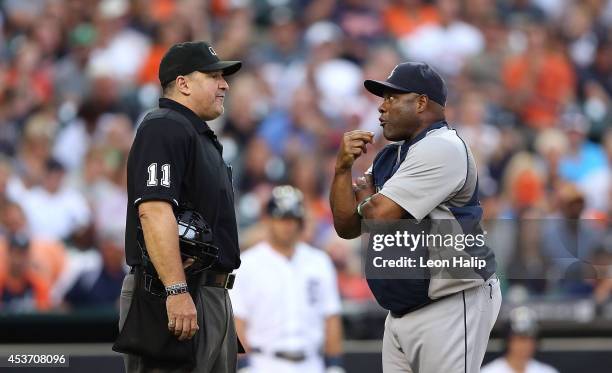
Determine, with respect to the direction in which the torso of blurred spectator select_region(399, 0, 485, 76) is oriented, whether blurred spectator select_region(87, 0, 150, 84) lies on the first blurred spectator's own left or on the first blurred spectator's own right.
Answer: on the first blurred spectator's own right

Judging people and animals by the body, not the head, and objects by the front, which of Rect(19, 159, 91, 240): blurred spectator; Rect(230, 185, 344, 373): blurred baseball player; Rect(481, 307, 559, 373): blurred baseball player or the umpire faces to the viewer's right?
the umpire

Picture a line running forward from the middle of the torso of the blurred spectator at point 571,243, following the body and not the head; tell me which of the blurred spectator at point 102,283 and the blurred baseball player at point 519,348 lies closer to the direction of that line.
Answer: the blurred baseball player

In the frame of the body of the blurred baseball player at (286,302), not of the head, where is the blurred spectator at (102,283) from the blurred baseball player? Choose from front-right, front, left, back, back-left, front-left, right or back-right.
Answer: back-right

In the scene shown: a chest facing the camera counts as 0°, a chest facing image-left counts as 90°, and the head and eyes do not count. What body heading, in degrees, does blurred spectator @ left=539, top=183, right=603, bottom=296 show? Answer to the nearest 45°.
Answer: approximately 0°

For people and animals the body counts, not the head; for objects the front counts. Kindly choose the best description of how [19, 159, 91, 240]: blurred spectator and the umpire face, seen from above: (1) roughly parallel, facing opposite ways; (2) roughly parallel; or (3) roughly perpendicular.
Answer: roughly perpendicular
